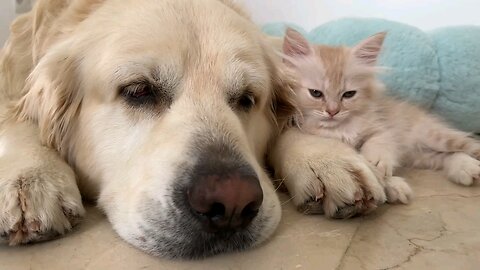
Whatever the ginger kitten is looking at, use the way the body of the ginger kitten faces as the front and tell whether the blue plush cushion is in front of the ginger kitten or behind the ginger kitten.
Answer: behind

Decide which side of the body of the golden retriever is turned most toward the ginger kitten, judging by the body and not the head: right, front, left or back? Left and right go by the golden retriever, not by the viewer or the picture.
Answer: left

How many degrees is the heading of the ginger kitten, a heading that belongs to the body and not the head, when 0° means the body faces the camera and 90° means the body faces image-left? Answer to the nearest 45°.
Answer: approximately 45°

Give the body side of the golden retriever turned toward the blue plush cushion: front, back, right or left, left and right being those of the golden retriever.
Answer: left

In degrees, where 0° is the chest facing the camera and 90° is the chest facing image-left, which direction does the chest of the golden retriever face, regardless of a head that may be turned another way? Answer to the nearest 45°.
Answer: approximately 315°

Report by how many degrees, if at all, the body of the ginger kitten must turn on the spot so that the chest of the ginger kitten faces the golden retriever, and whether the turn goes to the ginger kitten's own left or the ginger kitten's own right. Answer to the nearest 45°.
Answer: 0° — it already faces it

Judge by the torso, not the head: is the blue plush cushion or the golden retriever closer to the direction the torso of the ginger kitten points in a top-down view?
the golden retriever

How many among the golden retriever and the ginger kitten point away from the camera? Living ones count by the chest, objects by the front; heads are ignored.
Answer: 0
